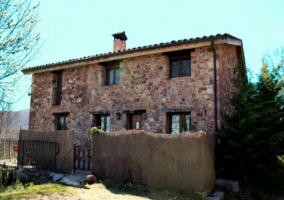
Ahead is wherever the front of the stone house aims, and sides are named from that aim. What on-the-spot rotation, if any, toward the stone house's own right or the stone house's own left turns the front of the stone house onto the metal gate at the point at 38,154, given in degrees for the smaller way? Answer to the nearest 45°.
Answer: approximately 45° to the stone house's own right

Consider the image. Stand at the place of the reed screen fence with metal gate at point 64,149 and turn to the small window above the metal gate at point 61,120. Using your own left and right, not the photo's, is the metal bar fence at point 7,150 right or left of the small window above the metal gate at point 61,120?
left

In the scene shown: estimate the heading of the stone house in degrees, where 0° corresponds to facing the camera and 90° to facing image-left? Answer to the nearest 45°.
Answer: approximately 45°

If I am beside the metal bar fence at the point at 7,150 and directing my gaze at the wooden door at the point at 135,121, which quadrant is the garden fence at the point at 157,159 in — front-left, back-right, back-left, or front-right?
front-right

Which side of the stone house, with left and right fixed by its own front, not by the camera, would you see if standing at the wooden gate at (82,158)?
front

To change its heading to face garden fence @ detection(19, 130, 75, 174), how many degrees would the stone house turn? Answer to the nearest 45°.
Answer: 0° — it already faces it
